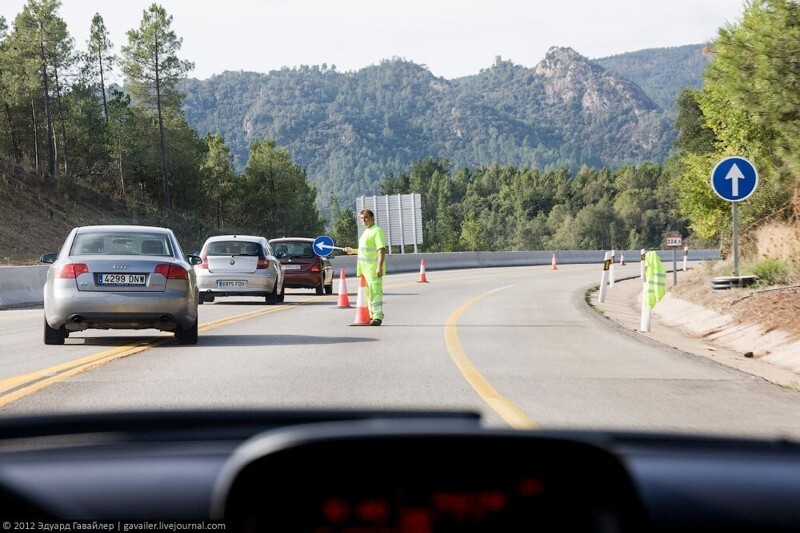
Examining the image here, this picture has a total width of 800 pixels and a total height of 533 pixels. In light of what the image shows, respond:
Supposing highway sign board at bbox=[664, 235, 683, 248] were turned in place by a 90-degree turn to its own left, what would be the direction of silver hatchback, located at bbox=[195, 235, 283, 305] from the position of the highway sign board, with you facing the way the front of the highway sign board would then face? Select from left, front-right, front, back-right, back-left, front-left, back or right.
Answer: back-right

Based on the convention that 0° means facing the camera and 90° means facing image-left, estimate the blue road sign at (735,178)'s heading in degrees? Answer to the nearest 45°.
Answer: approximately 0°

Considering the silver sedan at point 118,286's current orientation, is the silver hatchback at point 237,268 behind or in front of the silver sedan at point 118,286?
in front

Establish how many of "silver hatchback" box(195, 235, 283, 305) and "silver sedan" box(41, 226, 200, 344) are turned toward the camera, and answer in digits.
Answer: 0

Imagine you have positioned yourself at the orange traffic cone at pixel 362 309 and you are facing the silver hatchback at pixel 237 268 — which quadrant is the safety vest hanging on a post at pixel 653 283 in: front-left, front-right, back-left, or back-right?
back-right

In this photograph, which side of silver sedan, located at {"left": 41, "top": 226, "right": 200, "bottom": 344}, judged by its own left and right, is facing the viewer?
back

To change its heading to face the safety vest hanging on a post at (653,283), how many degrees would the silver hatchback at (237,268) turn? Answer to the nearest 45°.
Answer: approximately 135° to its right

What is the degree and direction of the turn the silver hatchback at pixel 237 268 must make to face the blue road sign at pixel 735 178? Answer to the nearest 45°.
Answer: approximately 135° to its right

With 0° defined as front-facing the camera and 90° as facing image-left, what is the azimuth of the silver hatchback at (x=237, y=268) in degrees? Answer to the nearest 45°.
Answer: approximately 180°

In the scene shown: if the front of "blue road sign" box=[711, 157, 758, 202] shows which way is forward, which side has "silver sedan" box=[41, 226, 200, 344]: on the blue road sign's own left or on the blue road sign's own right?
on the blue road sign's own right
